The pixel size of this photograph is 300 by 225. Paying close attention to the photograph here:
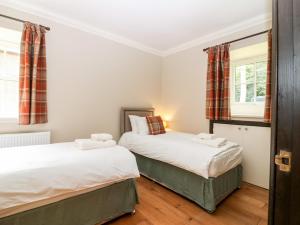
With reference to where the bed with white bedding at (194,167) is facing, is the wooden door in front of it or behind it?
in front

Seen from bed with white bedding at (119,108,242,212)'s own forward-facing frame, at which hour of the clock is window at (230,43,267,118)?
The window is roughly at 9 o'clock from the bed with white bedding.

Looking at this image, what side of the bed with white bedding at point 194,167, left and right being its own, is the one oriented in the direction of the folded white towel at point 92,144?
right

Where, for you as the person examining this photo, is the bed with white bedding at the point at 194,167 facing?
facing the viewer and to the right of the viewer

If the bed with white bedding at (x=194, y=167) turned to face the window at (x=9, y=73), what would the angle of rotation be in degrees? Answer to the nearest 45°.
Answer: approximately 135° to its right

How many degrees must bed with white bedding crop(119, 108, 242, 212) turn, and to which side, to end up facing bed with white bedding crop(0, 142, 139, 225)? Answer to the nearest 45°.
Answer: approximately 90° to its right
